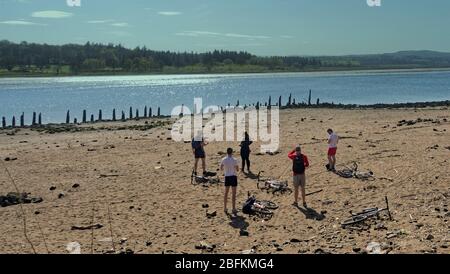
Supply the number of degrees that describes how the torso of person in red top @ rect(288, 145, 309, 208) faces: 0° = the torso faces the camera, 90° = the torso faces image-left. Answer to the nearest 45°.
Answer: approximately 180°

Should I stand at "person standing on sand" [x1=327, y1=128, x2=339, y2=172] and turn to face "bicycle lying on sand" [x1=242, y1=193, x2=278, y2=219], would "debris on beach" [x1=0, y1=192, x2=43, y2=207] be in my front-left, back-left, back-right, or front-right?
front-right

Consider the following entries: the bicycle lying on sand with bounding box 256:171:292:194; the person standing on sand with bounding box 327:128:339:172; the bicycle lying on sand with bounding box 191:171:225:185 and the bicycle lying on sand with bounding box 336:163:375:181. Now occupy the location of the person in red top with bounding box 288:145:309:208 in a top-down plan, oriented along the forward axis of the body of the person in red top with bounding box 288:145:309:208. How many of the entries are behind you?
0

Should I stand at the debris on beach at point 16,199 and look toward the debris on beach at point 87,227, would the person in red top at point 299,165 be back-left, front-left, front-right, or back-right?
front-left

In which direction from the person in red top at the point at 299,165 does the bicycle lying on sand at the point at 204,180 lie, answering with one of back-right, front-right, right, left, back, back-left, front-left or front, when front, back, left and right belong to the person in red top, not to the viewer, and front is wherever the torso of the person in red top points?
front-left

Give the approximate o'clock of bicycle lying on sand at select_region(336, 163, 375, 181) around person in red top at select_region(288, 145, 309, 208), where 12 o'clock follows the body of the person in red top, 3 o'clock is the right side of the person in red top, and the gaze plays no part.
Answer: The bicycle lying on sand is roughly at 1 o'clock from the person in red top.

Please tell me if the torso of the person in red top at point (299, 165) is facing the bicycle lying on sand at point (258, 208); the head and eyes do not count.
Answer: no

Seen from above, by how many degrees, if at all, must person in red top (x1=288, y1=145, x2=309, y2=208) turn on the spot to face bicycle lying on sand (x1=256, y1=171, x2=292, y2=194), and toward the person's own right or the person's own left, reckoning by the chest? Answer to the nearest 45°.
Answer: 0° — they already face it

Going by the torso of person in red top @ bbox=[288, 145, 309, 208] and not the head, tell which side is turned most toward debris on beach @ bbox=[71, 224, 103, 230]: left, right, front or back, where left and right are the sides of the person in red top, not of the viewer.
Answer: left

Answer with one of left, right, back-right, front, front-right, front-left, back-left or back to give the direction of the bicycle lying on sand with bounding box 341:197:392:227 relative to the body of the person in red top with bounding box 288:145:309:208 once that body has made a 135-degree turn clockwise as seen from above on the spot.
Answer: front

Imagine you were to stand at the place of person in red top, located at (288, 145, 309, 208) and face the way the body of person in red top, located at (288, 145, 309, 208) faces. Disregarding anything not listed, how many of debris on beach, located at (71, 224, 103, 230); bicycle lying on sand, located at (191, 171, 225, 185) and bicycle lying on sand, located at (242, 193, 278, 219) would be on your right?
0

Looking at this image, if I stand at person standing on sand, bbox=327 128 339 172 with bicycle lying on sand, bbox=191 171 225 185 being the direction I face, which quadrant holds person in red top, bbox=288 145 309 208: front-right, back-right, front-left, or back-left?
front-left

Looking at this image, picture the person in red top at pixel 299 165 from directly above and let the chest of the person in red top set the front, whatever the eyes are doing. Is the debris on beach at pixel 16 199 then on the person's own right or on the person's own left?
on the person's own left

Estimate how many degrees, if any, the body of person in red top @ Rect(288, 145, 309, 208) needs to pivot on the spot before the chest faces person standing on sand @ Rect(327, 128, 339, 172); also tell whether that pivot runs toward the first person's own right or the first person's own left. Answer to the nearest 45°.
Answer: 0° — they already face them

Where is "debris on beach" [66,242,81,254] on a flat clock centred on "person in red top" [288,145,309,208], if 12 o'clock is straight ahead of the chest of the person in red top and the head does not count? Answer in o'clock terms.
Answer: The debris on beach is roughly at 8 o'clock from the person in red top.

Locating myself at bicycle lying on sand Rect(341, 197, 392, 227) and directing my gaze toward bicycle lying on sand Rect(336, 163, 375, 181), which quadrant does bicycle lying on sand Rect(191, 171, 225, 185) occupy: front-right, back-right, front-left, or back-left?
front-left

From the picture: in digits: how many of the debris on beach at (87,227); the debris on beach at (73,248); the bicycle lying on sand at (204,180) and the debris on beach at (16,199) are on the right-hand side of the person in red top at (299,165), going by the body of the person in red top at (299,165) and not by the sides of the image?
0
